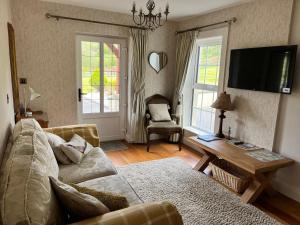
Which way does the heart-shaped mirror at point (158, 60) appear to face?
toward the camera

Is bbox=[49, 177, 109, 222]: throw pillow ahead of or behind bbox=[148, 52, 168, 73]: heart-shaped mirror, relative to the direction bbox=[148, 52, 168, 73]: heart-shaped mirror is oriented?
ahead

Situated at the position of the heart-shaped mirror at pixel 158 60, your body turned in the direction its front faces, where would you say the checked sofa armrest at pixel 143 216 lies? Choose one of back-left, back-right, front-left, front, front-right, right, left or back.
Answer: front

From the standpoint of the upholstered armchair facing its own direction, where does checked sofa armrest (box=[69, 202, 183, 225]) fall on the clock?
The checked sofa armrest is roughly at 12 o'clock from the upholstered armchair.

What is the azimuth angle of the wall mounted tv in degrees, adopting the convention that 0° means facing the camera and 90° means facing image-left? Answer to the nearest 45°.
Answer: approximately 45°

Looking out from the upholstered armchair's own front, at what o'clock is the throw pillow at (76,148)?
The throw pillow is roughly at 1 o'clock from the upholstered armchair.

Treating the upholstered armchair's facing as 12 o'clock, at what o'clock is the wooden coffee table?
The wooden coffee table is roughly at 11 o'clock from the upholstered armchair.

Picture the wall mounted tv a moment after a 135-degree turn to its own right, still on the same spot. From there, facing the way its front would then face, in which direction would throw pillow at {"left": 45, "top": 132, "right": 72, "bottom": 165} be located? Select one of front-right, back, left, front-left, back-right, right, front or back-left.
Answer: back-left

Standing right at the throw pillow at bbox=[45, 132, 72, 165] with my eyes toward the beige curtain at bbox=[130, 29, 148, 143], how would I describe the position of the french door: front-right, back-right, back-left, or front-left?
front-left

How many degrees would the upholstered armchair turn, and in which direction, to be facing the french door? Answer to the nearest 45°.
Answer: approximately 90° to its right

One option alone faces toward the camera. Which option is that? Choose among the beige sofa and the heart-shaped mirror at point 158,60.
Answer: the heart-shaped mirror

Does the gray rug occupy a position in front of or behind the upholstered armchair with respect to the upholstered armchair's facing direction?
in front

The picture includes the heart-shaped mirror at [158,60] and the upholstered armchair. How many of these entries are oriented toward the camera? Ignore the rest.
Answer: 2

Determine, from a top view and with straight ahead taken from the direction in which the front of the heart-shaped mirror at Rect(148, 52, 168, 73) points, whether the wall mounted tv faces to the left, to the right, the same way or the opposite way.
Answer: to the right

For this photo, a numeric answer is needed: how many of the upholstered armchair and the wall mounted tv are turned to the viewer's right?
0

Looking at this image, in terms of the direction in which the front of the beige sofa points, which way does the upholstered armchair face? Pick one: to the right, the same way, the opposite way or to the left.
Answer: to the right

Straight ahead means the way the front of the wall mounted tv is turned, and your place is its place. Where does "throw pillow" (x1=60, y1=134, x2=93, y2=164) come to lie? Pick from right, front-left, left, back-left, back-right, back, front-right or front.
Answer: front

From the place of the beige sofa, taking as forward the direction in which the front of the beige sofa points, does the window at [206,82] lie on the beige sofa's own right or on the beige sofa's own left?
on the beige sofa's own left

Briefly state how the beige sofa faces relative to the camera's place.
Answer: facing to the right of the viewer

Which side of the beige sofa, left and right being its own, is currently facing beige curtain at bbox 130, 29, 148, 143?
left
